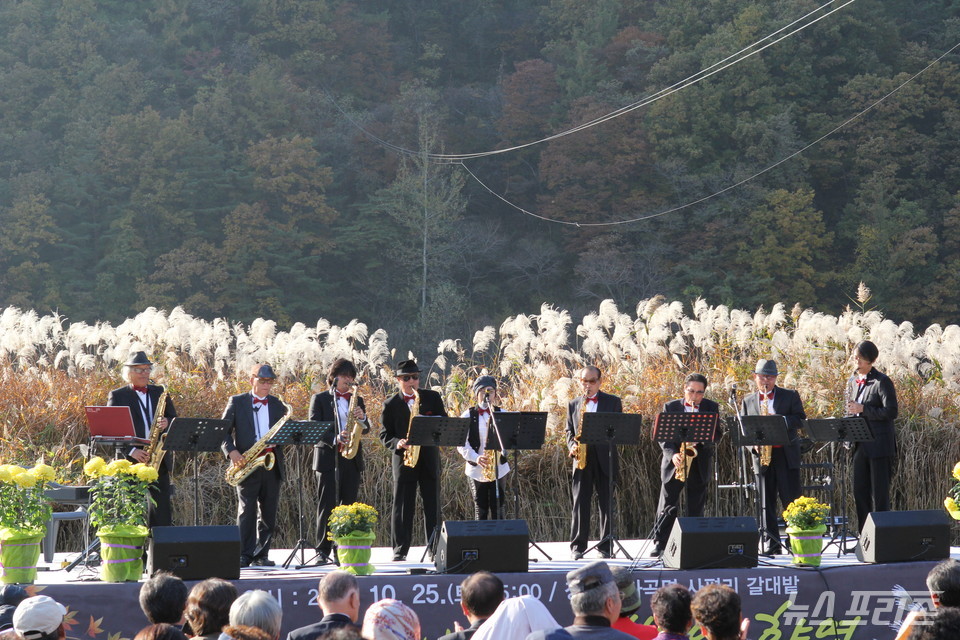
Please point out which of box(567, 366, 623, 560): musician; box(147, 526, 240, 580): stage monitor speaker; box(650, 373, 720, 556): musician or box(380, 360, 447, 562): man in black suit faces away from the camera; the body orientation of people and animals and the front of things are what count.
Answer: the stage monitor speaker

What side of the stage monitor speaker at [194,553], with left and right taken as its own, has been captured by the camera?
back

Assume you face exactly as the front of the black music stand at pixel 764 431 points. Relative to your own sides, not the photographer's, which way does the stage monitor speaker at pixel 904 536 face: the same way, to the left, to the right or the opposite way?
the same way

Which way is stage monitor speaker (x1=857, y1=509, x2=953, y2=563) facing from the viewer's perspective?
away from the camera

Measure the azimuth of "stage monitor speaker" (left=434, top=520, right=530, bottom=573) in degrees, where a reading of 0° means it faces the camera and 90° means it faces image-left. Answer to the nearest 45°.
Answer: approximately 180°

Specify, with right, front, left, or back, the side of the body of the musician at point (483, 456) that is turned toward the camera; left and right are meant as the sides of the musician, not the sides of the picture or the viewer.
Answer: front

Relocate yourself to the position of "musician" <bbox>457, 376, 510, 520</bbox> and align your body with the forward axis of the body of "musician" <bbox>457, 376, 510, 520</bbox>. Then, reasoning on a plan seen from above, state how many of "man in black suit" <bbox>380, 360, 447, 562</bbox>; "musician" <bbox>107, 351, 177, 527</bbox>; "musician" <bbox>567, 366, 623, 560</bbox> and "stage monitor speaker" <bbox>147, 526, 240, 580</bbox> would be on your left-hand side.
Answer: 1

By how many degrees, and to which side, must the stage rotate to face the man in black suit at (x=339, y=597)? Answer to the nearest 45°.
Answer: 0° — it already faces them

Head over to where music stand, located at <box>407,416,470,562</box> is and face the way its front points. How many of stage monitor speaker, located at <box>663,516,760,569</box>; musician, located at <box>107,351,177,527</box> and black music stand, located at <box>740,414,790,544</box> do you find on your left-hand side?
1

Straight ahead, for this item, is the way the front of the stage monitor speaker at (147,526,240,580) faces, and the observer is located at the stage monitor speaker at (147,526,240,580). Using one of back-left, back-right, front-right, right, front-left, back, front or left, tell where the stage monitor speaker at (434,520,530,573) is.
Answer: right

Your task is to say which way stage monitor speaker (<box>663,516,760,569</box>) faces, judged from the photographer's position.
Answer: facing away from the viewer

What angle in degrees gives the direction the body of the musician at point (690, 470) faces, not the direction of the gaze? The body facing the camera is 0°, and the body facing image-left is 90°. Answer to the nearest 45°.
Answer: approximately 0°

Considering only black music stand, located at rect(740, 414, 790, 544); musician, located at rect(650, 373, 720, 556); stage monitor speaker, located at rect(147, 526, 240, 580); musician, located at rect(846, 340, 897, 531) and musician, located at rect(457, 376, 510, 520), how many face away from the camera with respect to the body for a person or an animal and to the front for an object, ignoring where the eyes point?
2

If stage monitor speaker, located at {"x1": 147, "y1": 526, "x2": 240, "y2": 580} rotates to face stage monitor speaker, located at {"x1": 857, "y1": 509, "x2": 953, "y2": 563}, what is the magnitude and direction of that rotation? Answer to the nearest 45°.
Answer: approximately 90° to its right

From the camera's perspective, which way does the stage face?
toward the camera

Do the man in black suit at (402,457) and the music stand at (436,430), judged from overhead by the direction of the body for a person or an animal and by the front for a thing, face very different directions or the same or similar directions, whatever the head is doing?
very different directions

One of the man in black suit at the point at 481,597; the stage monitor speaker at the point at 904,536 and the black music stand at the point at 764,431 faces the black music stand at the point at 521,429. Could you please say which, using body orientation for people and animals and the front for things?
the man in black suit

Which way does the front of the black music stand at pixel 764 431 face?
away from the camera

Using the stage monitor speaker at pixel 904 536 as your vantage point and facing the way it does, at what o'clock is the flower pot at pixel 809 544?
The flower pot is roughly at 8 o'clock from the stage monitor speaker.

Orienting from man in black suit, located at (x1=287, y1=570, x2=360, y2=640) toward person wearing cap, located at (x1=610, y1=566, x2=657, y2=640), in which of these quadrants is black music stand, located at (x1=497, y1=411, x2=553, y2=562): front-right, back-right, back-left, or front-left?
front-left

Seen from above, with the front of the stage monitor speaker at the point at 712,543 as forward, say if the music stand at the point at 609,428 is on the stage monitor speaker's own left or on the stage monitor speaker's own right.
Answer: on the stage monitor speaker's own left
